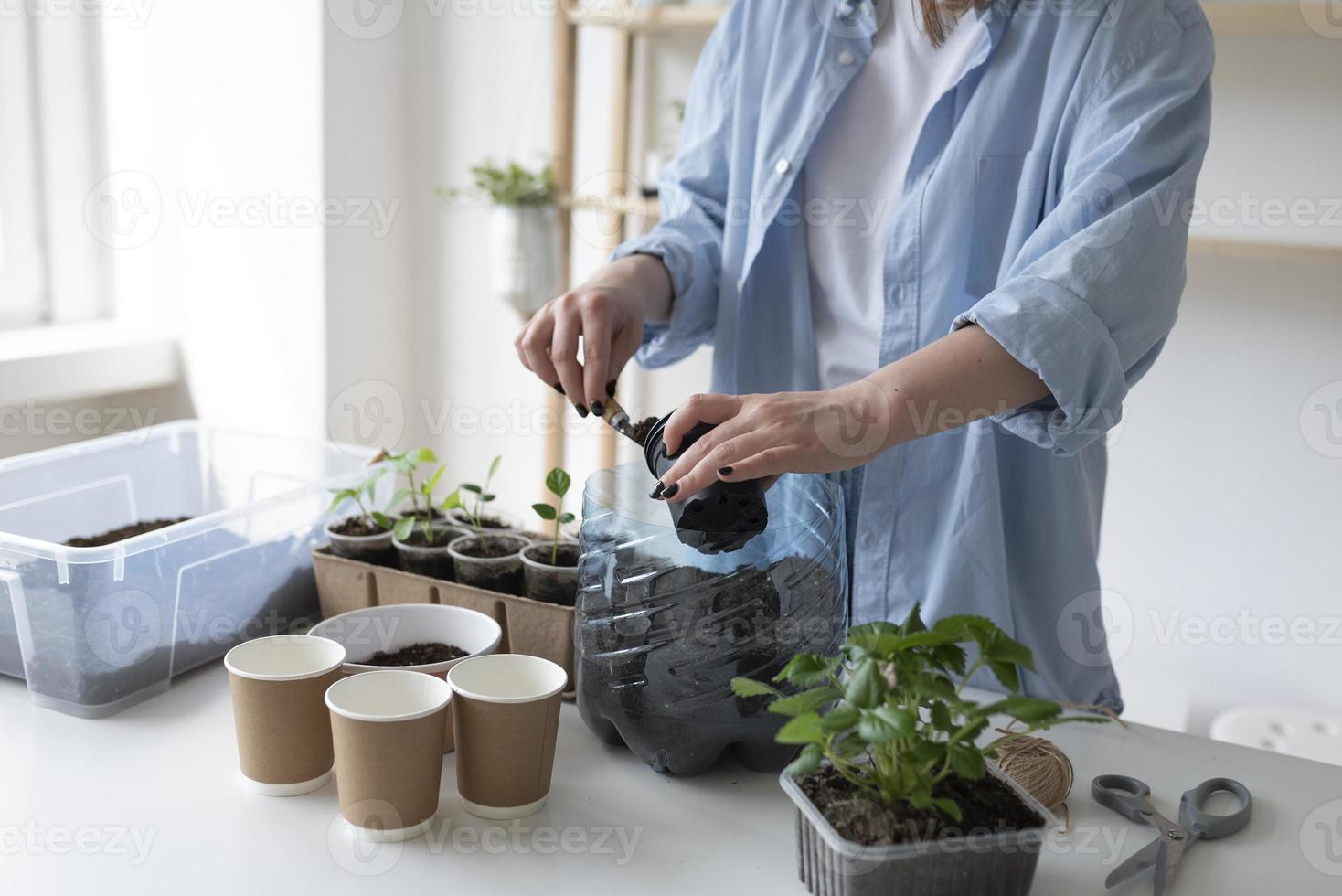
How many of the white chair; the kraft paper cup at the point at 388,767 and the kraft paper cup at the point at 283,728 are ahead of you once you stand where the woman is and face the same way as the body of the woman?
2

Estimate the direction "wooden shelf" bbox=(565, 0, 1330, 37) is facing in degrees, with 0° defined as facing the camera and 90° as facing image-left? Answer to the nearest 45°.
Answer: approximately 0°

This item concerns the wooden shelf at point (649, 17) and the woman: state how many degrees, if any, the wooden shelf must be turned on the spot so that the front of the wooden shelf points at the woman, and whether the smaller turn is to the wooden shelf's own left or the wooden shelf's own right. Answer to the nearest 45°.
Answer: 0° — it already faces them

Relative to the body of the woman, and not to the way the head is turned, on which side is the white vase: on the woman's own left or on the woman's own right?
on the woman's own right

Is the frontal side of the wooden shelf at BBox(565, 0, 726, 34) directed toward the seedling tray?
yes

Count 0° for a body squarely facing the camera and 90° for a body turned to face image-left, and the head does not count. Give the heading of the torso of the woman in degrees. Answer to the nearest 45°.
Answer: approximately 45°
